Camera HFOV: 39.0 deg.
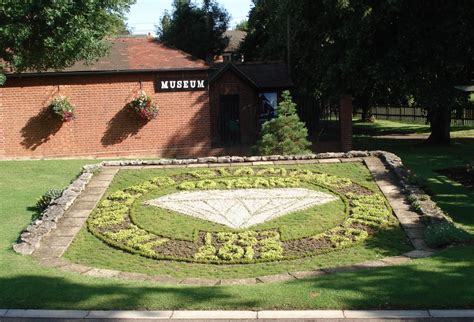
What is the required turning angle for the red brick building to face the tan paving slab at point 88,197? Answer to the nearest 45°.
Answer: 0° — it already faces it

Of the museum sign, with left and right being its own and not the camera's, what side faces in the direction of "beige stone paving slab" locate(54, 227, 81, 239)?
front

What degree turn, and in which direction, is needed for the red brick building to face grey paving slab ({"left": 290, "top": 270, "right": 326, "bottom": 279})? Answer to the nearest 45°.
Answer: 0° — it already faces it

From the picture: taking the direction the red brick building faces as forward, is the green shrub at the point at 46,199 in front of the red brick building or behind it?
in front

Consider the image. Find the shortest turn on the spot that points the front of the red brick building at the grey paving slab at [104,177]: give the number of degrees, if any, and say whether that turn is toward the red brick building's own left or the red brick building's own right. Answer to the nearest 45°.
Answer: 0° — it already faces it

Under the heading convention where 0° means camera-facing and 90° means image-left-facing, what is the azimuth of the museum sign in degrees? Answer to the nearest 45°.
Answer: approximately 0°

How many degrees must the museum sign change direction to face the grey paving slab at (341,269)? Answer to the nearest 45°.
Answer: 0° — it already faces it

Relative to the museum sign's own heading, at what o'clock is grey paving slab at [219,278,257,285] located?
The grey paving slab is roughly at 12 o'clock from the museum sign.

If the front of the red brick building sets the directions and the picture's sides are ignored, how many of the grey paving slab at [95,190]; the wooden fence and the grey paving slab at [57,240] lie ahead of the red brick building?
2

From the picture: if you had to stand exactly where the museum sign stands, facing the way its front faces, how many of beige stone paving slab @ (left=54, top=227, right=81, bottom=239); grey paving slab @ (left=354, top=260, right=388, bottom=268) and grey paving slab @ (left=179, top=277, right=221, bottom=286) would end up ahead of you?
3

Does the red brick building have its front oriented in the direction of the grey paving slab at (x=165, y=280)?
yes

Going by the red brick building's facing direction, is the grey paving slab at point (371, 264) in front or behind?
in front

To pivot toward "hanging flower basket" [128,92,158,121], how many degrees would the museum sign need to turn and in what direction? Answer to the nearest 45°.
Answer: approximately 45° to its right

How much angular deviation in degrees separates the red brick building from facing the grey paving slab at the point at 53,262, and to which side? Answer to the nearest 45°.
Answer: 0° — it already faces it

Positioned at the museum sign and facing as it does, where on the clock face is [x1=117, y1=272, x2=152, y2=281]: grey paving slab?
The grey paving slab is roughly at 12 o'clock from the museum sign.
